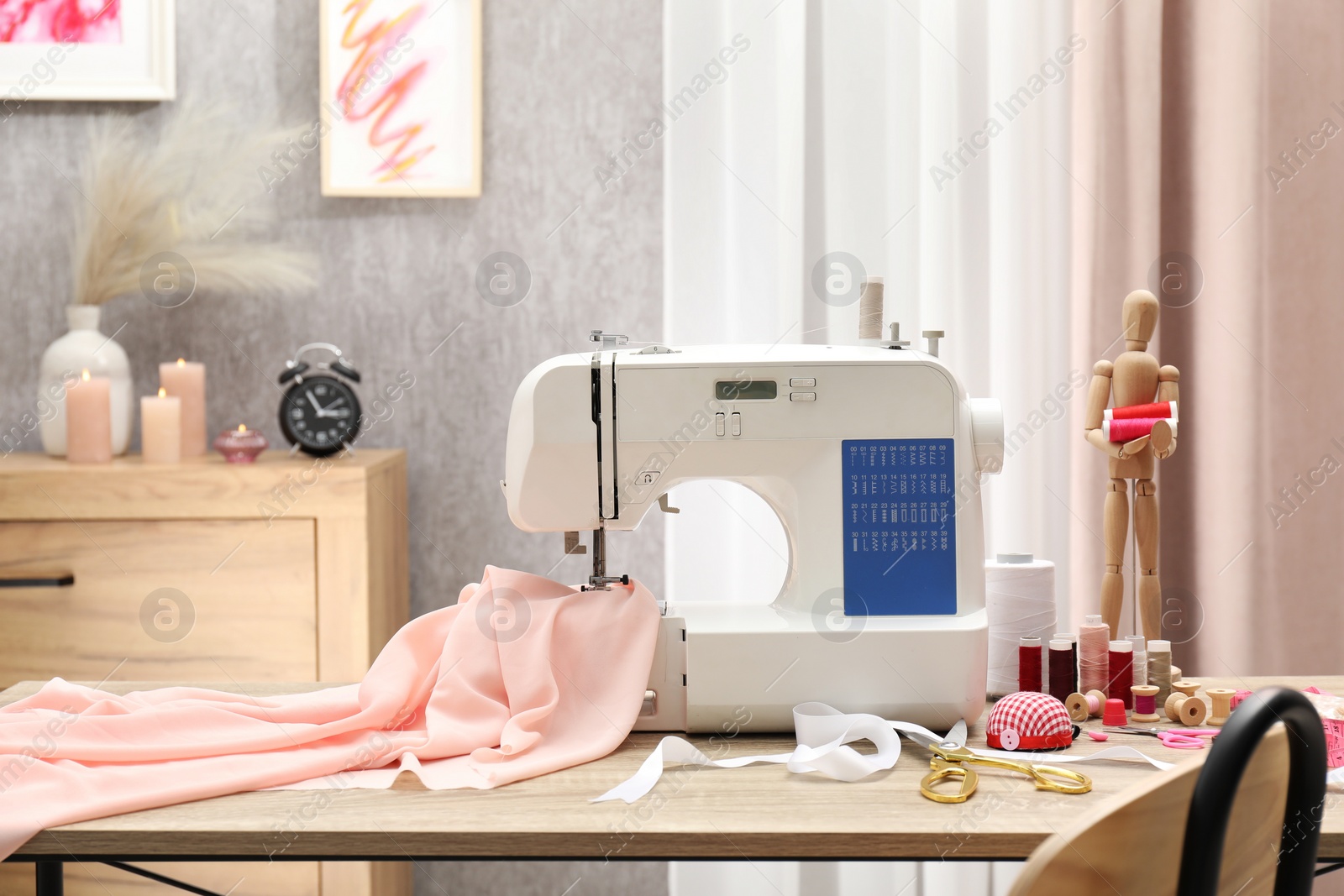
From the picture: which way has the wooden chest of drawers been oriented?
toward the camera

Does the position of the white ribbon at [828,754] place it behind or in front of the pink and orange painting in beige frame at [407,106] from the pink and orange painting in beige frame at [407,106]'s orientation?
in front

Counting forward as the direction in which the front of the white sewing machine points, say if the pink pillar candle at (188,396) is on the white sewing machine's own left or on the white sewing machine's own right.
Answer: on the white sewing machine's own right

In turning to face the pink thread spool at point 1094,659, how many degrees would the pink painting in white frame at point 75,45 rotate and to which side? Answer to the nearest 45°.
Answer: approximately 45° to its left

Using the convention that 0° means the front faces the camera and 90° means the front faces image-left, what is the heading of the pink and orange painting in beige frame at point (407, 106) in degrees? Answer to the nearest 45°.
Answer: approximately 0°

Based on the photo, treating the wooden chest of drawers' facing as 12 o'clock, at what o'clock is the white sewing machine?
The white sewing machine is roughly at 11 o'clock from the wooden chest of drawers.

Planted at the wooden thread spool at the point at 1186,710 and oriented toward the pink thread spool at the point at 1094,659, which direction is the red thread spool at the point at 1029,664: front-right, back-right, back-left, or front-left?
front-left

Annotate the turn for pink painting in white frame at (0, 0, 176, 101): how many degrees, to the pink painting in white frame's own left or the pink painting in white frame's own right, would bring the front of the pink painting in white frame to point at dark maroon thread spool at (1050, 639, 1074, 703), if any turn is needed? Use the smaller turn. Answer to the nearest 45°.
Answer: approximately 45° to the pink painting in white frame's own left

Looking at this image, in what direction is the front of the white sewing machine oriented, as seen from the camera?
facing the viewer

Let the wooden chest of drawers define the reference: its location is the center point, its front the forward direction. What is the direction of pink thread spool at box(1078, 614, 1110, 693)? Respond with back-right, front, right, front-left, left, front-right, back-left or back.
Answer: front-left

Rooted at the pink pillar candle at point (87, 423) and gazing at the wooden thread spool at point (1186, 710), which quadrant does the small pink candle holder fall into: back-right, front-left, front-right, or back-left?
front-left

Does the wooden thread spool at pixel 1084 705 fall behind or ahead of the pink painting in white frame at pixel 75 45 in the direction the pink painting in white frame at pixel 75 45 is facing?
ahead

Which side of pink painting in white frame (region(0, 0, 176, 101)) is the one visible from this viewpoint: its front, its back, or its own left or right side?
front

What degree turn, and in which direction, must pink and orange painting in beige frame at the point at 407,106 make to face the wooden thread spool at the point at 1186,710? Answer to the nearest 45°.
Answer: approximately 45° to its left
